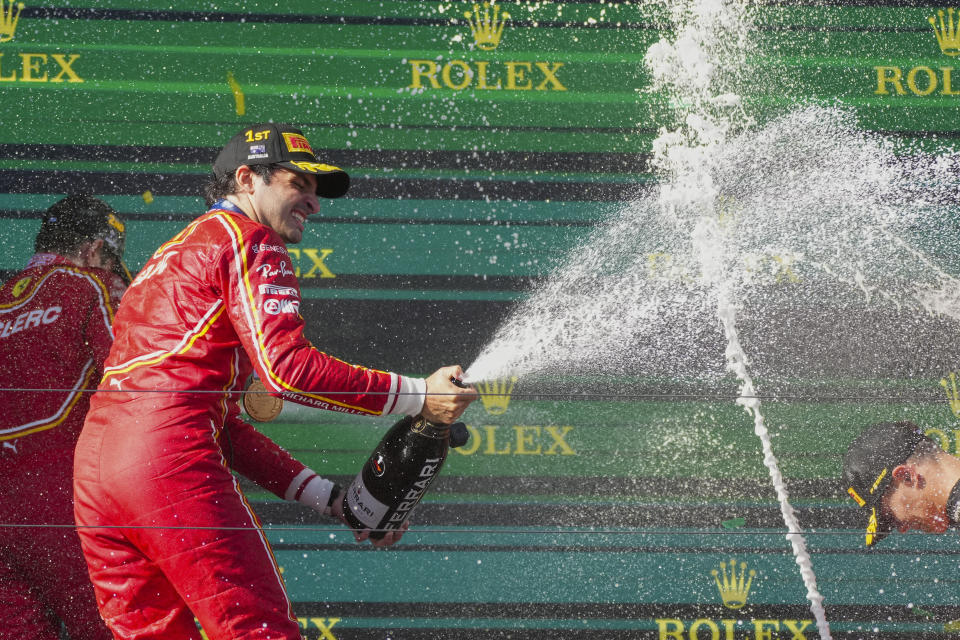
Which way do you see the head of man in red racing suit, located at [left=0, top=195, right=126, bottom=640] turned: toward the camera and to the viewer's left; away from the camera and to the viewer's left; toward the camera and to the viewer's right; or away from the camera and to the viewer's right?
away from the camera and to the viewer's right

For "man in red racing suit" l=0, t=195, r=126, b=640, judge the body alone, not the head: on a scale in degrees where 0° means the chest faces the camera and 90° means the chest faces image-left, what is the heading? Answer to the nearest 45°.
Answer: approximately 225°

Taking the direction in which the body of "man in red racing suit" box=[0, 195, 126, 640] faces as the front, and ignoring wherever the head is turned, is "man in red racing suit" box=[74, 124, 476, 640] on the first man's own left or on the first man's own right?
on the first man's own right
